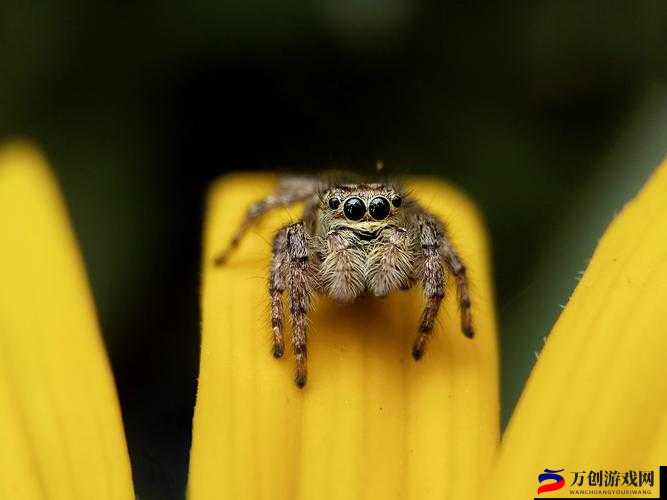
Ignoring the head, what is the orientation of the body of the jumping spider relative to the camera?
toward the camera

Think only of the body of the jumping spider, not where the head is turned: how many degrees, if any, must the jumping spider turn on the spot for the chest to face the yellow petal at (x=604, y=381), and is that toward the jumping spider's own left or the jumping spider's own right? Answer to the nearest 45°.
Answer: approximately 45° to the jumping spider's own left

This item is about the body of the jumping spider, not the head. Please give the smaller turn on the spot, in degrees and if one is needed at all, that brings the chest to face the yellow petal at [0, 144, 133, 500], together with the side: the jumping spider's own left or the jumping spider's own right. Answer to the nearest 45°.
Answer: approximately 90° to the jumping spider's own right
